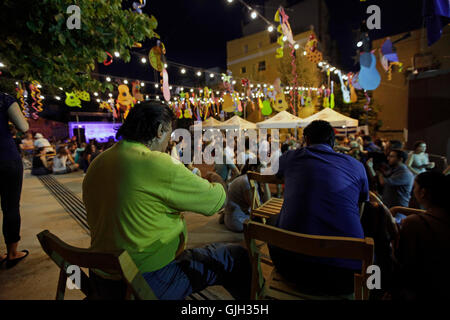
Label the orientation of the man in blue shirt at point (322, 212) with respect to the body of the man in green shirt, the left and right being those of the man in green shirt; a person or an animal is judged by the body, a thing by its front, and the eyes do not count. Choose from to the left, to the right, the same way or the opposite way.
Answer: the same way

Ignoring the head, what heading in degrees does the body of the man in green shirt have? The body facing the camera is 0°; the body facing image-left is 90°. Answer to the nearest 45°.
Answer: approximately 225°

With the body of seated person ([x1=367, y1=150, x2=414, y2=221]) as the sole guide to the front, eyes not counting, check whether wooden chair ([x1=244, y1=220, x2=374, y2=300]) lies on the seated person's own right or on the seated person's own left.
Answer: on the seated person's own left

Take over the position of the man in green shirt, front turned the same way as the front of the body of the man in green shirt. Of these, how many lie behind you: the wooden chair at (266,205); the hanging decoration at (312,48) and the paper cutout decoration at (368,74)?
0

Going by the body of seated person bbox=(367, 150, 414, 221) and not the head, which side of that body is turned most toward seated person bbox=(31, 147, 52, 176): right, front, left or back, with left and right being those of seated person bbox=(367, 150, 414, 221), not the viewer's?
front

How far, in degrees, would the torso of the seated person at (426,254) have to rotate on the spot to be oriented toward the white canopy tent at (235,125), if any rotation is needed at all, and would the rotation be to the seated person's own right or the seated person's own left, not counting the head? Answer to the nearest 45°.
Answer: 0° — they already face it

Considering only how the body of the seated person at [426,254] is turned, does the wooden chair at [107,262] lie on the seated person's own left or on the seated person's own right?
on the seated person's own left

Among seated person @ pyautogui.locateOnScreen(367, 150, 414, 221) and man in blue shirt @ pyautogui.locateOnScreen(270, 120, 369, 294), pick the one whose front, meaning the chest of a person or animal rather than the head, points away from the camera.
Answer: the man in blue shirt

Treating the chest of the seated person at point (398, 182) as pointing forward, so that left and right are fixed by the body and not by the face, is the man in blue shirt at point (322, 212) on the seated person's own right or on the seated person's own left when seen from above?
on the seated person's own left

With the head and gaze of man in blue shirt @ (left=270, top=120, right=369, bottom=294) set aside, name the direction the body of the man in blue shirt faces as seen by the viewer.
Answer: away from the camera

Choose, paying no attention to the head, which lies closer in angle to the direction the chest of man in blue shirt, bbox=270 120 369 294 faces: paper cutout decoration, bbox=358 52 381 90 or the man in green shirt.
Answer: the paper cutout decoration

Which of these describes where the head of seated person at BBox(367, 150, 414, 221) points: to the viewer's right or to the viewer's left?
to the viewer's left

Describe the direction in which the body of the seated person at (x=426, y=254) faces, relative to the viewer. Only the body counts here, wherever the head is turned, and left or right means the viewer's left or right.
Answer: facing away from the viewer and to the left of the viewer

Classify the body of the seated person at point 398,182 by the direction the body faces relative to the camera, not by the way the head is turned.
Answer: to the viewer's left

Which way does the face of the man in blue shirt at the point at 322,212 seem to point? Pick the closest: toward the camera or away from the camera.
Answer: away from the camera

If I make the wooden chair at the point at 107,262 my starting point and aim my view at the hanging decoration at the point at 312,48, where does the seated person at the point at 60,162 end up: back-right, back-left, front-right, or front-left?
front-left

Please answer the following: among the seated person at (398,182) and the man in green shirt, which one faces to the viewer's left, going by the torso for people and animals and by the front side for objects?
the seated person
